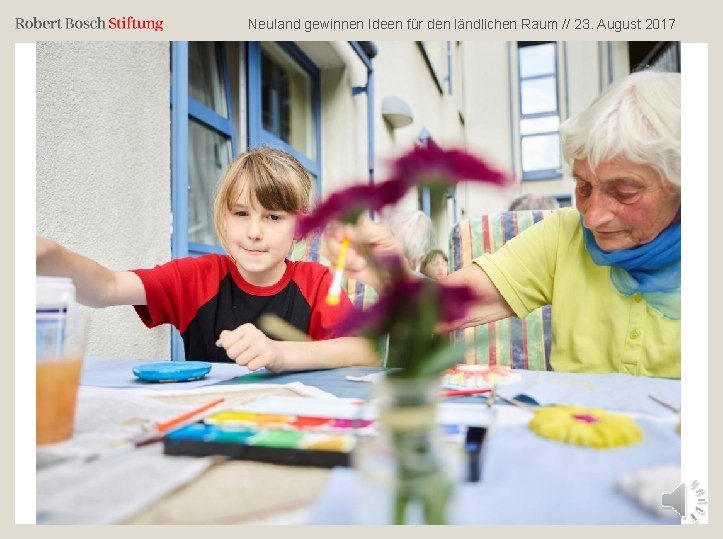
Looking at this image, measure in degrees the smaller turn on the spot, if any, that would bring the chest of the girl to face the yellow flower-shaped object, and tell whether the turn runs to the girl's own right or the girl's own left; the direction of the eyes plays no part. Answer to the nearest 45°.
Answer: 0° — they already face it

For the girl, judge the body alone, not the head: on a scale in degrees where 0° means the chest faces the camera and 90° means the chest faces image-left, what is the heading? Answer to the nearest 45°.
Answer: approximately 0°

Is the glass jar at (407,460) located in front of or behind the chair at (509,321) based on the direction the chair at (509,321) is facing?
in front

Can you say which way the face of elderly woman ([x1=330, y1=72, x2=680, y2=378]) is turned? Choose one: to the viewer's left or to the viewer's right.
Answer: to the viewer's left

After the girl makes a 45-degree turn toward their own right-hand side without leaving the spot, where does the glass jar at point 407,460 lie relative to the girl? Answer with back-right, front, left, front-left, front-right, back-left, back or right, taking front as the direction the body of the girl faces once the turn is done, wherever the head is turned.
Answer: front-left

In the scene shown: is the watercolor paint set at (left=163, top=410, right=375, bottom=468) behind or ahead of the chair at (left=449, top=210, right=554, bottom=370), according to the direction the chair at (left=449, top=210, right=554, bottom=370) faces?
ahead

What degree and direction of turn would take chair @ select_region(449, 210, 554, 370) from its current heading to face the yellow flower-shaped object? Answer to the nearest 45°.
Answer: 0° — it already faces it

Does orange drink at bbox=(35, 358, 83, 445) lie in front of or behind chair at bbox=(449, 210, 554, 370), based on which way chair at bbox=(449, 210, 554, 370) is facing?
in front
